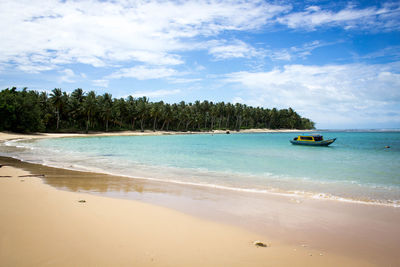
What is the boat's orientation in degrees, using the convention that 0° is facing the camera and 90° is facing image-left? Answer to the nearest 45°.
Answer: approximately 270°
